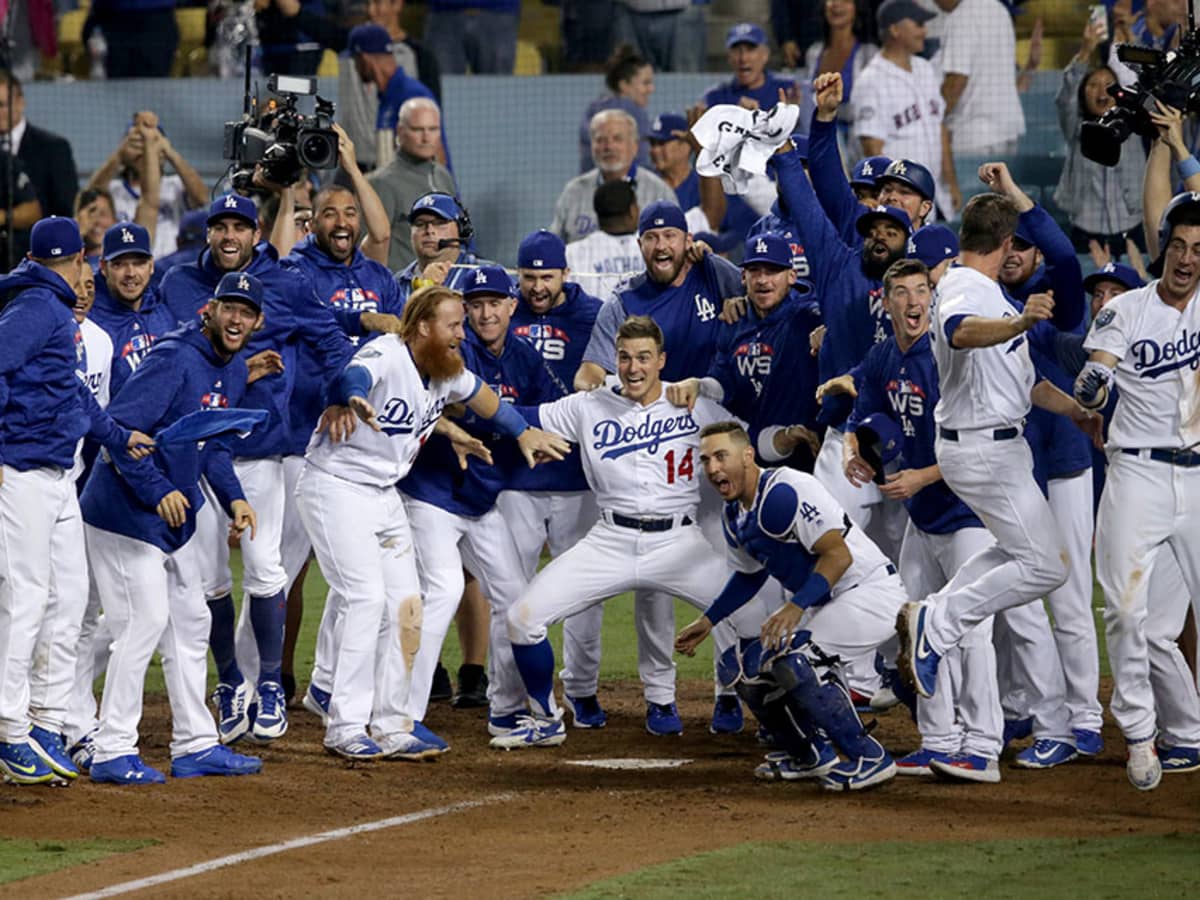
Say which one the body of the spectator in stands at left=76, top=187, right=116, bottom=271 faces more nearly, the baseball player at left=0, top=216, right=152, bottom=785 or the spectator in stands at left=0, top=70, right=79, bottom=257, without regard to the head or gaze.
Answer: the baseball player

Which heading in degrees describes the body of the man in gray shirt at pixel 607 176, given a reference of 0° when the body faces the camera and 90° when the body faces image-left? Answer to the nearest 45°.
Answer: approximately 0°

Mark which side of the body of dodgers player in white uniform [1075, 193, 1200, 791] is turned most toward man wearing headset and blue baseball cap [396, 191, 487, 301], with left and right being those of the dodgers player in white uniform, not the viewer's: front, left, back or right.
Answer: right

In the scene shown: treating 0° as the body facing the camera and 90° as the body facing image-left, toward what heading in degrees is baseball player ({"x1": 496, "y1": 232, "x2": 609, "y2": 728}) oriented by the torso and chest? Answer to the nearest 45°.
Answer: approximately 0°

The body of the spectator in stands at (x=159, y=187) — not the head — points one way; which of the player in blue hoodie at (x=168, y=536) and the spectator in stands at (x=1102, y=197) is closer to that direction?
the player in blue hoodie

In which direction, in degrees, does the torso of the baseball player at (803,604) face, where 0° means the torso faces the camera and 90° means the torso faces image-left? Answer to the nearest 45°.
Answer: approximately 45°
